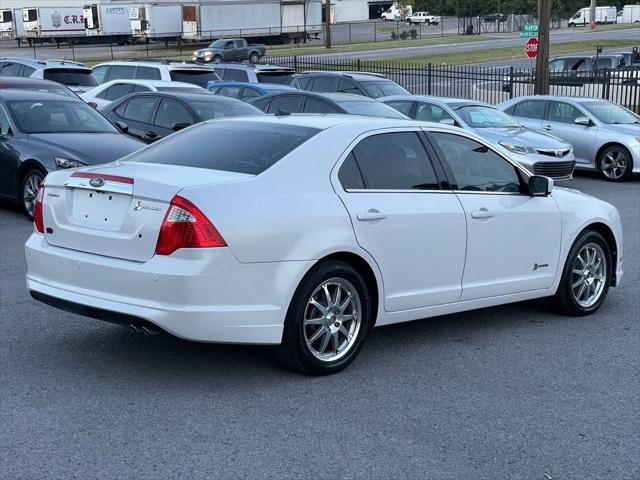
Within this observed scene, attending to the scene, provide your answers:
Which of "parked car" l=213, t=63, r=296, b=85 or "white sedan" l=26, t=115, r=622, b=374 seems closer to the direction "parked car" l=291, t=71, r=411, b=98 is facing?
the white sedan

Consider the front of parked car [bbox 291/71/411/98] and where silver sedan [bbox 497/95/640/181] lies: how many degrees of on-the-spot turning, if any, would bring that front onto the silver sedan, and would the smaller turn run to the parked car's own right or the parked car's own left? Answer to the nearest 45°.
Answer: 0° — it already faces it

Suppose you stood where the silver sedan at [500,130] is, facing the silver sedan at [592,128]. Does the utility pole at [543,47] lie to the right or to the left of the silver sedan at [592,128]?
left

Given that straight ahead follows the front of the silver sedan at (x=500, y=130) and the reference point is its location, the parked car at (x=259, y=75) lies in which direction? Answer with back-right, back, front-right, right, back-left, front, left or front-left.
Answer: back

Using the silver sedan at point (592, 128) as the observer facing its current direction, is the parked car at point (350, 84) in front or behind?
behind

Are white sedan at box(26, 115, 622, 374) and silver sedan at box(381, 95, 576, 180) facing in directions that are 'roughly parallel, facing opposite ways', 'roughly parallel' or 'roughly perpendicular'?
roughly perpendicular

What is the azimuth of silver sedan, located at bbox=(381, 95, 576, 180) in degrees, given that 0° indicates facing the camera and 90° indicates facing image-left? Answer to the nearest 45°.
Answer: approximately 315°

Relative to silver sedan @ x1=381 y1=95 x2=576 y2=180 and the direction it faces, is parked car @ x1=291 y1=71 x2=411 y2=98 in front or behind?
behind

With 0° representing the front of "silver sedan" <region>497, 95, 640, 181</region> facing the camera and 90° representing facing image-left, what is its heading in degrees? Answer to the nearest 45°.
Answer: approximately 315°

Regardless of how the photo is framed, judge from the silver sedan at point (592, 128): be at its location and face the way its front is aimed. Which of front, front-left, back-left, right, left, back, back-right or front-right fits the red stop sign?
back-left

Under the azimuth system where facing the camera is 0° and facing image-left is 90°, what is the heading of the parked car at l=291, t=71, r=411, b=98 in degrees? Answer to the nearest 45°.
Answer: approximately 315°

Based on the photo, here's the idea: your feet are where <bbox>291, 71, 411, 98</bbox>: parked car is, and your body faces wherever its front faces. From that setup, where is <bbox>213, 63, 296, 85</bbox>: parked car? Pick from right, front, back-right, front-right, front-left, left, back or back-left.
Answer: back

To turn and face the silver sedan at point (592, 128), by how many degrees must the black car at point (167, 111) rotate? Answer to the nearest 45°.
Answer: approximately 45° to its left

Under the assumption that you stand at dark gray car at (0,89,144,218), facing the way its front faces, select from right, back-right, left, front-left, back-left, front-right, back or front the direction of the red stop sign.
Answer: left

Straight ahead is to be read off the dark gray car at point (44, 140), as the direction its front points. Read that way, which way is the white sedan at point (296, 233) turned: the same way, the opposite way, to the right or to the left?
to the left

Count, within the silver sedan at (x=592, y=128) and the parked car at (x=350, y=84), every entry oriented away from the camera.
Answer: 0

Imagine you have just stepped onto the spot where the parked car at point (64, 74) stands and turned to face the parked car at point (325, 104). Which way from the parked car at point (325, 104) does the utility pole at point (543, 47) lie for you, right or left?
left
